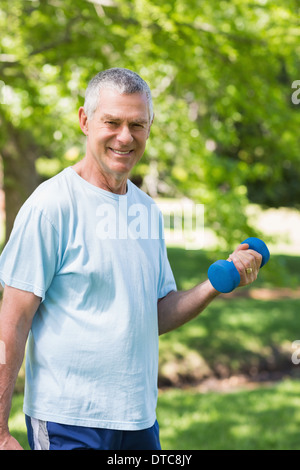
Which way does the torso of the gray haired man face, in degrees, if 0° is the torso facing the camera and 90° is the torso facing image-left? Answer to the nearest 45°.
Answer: approximately 315°
